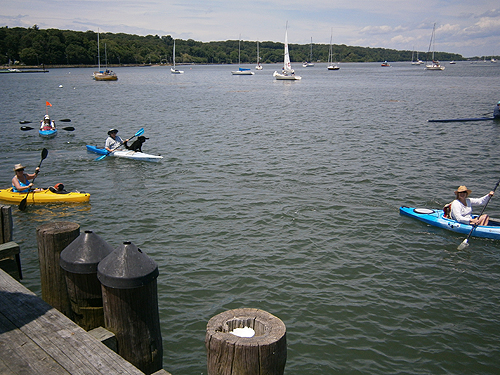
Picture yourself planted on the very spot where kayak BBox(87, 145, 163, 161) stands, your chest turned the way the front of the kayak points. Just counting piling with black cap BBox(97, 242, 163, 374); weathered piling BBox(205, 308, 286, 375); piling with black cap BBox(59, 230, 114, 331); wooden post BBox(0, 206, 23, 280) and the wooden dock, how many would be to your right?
5

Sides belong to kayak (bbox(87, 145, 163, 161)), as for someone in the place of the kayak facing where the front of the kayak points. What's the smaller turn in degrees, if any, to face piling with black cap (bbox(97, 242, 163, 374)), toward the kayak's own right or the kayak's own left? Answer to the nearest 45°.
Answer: approximately 90° to the kayak's own right

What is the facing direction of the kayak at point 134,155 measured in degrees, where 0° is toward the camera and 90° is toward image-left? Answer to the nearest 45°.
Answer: approximately 270°

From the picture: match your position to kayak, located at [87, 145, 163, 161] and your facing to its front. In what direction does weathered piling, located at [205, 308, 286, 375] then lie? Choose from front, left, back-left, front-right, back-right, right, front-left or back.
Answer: right

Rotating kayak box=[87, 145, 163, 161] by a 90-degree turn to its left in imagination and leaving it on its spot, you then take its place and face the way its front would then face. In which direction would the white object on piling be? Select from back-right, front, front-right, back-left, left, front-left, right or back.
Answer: back

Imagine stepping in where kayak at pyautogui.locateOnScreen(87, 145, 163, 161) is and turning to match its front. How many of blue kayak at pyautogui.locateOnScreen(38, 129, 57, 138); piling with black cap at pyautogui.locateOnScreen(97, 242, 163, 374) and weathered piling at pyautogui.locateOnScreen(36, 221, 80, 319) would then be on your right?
2

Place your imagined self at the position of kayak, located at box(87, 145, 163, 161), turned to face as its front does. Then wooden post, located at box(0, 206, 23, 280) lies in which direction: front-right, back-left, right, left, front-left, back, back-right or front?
right

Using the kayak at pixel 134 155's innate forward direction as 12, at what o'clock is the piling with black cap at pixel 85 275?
The piling with black cap is roughly at 3 o'clock from the kayak.

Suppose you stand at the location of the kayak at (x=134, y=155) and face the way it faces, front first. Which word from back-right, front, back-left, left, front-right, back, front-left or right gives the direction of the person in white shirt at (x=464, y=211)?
front-right
